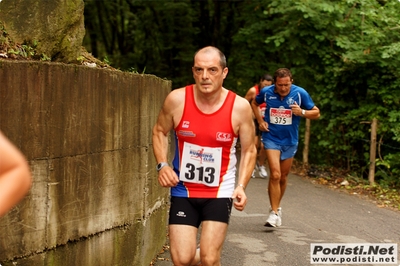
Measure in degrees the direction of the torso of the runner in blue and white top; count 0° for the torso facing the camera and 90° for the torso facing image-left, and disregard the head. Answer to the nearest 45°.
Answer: approximately 0°
